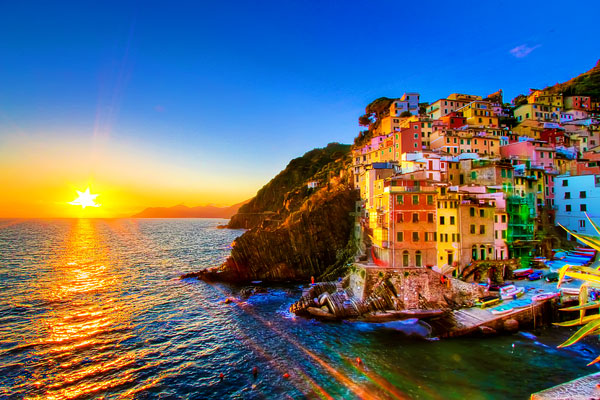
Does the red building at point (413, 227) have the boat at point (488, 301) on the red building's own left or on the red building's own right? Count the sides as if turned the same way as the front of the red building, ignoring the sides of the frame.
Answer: on the red building's own left

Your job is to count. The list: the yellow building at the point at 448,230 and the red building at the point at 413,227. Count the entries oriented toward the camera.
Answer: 2

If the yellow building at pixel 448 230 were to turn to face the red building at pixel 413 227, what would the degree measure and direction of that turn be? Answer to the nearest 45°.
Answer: approximately 90° to its right

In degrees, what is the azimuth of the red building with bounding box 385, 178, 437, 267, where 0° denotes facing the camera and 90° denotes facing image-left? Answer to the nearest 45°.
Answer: approximately 0°

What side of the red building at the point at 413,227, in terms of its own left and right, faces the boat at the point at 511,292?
left
